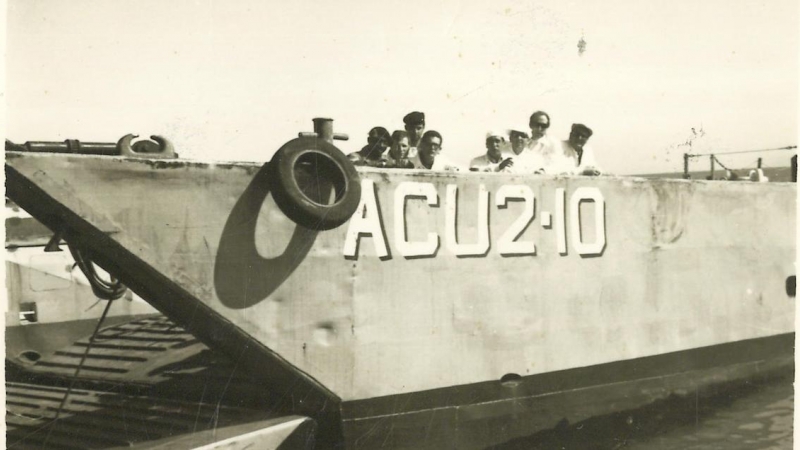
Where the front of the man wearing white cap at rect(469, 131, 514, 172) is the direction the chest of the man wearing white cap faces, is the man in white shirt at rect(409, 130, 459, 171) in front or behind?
in front

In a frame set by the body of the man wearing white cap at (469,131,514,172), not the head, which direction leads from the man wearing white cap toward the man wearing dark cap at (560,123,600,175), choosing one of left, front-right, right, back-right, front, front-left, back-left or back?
back-left

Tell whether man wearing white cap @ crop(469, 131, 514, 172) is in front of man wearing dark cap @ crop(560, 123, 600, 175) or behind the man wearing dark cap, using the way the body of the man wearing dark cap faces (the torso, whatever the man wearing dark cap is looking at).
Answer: in front

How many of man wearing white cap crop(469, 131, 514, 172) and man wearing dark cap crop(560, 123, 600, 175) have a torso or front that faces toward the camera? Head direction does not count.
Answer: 2

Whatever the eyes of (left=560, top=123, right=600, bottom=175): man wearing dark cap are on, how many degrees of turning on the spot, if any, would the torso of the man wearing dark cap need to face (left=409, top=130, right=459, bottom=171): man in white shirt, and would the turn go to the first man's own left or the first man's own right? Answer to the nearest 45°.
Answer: approximately 45° to the first man's own right

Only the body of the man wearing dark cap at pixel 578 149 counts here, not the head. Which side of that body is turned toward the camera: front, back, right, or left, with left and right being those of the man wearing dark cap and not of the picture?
front

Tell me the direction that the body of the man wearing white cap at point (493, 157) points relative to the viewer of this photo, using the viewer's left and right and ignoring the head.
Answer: facing the viewer
